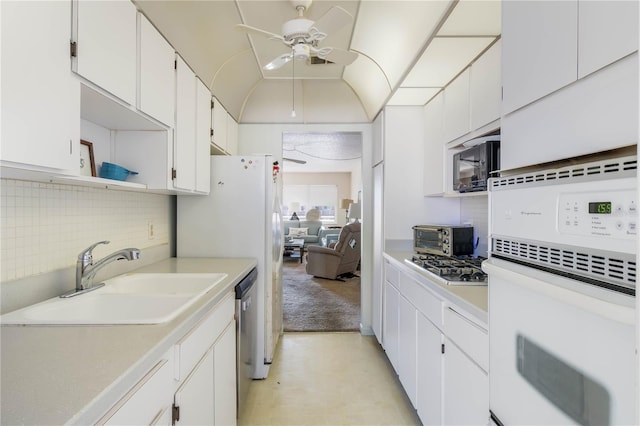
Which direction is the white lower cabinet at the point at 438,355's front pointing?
to the viewer's left

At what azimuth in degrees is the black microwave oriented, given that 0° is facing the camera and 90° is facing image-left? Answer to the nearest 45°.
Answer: approximately 45°

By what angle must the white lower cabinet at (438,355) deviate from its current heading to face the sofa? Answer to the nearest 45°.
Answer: approximately 45° to its right

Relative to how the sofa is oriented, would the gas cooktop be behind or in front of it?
in front

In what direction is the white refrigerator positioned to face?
to the viewer's right

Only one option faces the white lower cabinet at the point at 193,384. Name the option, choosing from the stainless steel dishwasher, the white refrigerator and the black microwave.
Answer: the black microwave

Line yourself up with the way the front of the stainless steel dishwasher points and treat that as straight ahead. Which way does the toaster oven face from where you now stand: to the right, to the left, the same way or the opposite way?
the opposite way

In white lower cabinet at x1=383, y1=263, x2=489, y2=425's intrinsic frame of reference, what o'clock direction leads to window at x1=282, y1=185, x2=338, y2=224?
The window is roughly at 2 o'clock from the white lower cabinet.

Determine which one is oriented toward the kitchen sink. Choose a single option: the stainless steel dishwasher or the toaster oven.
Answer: the toaster oven

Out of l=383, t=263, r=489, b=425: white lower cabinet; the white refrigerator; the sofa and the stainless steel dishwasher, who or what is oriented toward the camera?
the sofa

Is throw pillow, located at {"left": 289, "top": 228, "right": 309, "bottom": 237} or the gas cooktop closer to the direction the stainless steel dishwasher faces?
the gas cooktop

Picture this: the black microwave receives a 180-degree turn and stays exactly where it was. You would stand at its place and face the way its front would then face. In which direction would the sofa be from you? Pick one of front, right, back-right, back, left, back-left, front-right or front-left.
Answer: left

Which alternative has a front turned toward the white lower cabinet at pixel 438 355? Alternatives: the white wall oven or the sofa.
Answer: the sofa

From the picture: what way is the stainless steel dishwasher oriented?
to the viewer's right
